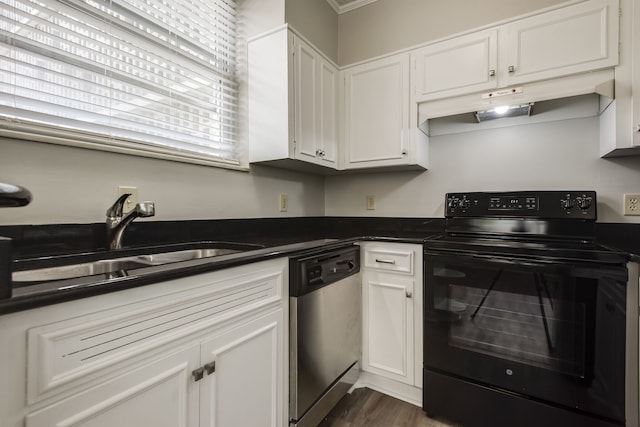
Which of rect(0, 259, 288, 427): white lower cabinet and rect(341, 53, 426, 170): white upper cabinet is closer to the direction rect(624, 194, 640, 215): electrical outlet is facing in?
the white lower cabinet

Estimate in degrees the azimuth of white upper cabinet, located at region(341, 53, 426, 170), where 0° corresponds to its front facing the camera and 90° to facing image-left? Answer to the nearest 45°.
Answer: approximately 45°

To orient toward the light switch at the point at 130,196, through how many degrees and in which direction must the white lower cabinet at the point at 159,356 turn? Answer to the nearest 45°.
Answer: approximately 135° to its left

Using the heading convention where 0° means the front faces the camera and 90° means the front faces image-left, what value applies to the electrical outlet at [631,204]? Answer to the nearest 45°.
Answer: approximately 0°

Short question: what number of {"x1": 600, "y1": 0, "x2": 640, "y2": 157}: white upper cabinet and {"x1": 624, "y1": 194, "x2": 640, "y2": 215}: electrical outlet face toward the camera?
2

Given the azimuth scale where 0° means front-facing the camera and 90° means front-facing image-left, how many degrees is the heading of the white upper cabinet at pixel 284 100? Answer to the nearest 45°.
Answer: approximately 315°

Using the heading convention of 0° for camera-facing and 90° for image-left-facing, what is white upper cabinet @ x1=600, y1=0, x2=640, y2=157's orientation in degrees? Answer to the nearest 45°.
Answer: approximately 0°
